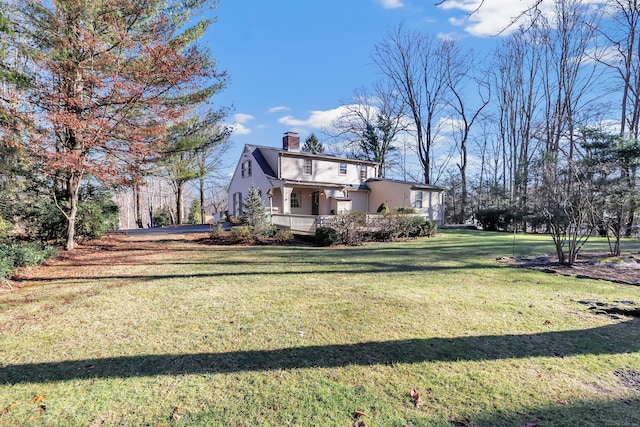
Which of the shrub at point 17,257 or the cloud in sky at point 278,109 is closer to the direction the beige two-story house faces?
the shrub

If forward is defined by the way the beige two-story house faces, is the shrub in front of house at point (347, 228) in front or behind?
in front

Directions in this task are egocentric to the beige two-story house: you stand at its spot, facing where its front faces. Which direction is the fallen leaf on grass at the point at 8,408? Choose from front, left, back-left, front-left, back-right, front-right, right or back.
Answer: front-right

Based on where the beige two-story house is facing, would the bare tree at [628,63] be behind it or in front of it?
in front

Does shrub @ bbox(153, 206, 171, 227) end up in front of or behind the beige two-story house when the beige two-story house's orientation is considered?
behind

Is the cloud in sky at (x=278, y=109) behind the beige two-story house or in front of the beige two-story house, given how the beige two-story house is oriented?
behind

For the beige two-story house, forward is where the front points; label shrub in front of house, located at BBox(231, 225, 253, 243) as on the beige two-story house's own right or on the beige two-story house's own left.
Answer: on the beige two-story house's own right

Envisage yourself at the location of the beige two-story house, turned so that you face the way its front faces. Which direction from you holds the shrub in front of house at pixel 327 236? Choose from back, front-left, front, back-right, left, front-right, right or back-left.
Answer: front-right

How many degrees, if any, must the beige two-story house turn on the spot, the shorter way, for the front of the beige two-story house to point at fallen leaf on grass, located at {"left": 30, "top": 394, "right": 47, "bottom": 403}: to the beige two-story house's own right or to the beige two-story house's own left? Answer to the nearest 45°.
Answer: approximately 45° to the beige two-story house's own right

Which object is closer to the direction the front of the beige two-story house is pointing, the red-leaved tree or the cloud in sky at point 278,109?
the red-leaved tree

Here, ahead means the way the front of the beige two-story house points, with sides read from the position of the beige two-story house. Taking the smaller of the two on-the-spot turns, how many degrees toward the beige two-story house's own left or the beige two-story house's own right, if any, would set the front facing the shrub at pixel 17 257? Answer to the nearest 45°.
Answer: approximately 45° to the beige two-story house's own right

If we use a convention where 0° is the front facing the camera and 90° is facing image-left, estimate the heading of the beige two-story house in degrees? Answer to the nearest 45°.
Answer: approximately 315°

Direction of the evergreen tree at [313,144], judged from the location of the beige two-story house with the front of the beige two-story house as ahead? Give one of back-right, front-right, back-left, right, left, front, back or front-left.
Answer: back-left
